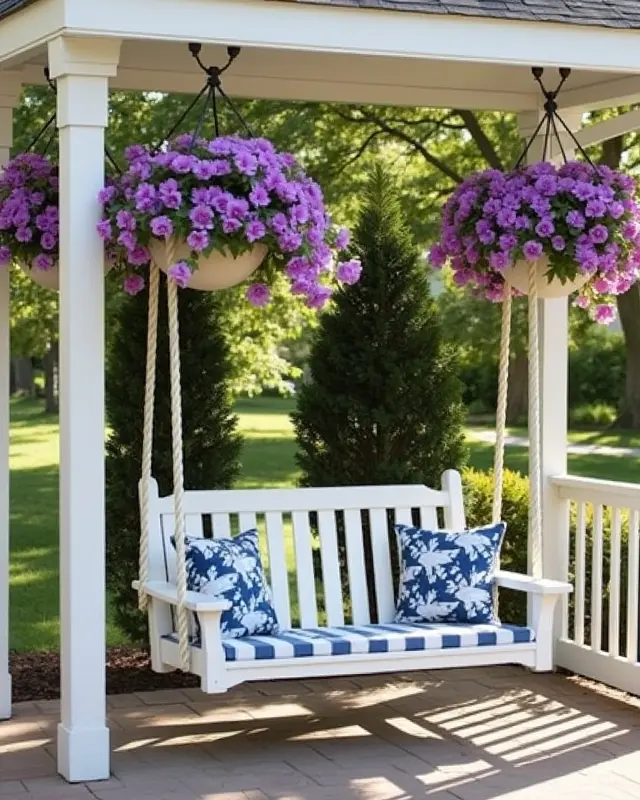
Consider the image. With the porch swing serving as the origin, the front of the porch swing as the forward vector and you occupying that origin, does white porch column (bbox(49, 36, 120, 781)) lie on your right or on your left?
on your right

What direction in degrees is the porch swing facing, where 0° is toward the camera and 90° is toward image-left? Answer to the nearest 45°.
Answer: approximately 315°

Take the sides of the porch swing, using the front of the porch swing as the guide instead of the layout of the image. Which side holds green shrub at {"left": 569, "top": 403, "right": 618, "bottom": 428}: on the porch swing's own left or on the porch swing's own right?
on the porch swing's own left

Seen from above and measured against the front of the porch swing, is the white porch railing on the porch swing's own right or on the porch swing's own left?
on the porch swing's own left
